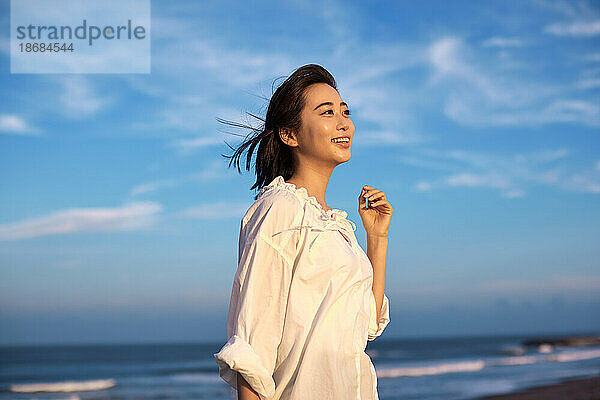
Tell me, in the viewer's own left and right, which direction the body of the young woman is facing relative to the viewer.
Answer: facing the viewer and to the right of the viewer
